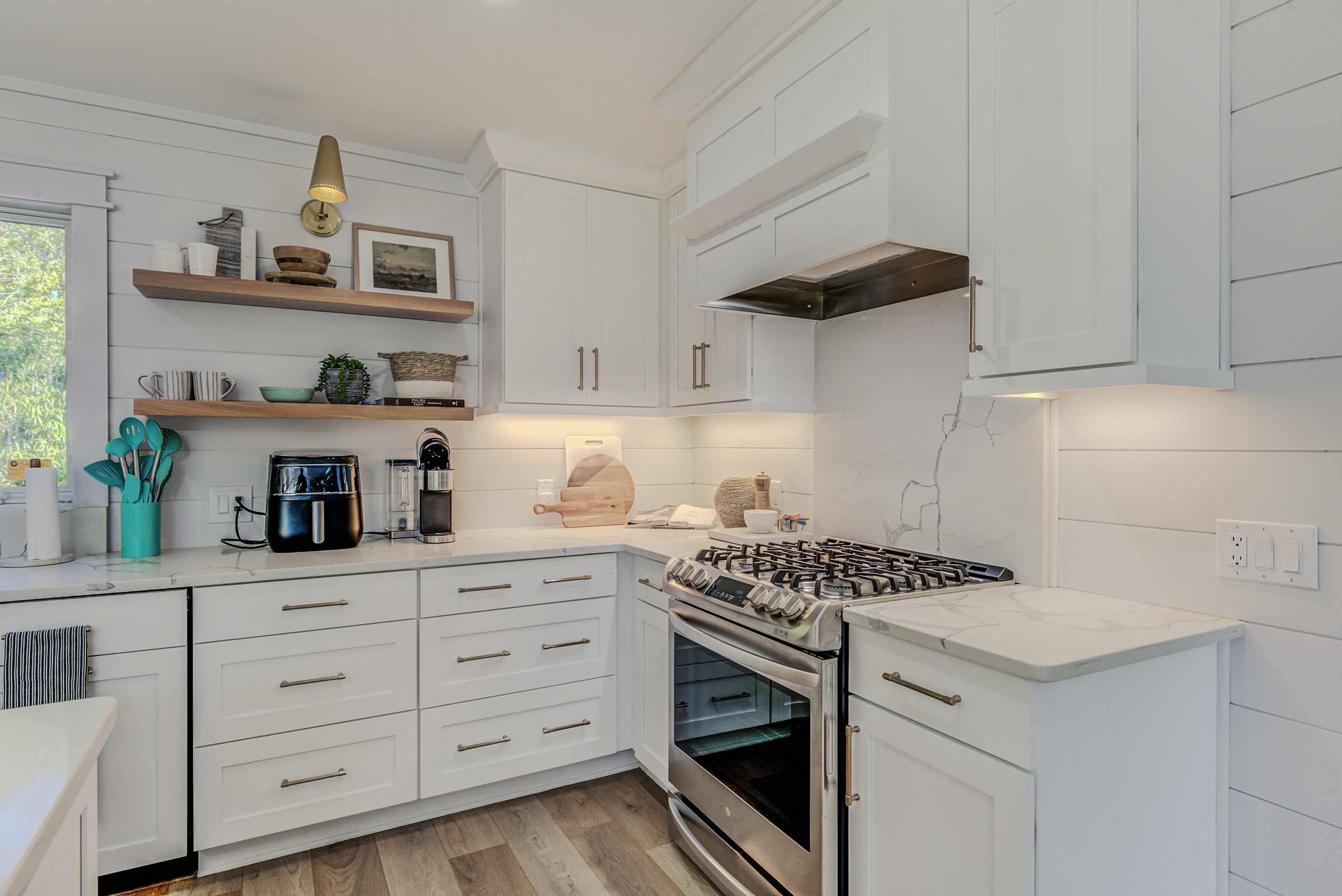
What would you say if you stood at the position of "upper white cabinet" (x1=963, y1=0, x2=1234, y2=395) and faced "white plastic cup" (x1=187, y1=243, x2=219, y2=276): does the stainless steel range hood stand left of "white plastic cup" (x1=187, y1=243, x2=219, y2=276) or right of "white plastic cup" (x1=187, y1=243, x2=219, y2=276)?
right

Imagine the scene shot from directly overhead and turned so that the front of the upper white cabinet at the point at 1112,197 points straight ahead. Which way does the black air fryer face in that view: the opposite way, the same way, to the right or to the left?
to the left

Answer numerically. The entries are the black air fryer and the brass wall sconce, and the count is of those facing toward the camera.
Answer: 2

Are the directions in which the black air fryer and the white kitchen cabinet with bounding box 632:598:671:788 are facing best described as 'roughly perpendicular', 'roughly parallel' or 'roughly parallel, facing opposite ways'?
roughly perpendicular

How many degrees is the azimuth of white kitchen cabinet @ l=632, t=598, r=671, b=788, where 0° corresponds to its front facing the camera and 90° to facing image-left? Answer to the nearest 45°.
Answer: approximately 45°

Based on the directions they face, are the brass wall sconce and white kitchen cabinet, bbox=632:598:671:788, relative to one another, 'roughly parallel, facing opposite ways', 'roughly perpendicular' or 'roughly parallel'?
roughly perpendicular

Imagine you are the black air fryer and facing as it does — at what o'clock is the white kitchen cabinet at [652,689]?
The white kitchen cabinet is roughly at 10 o'clock from the black air fryer.

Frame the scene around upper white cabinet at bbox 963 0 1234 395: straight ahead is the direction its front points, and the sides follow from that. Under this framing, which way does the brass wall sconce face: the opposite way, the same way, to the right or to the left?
to the left

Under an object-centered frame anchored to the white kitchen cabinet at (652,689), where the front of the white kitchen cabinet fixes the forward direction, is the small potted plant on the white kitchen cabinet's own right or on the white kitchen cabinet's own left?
on the white kitchen cabinet's own right
